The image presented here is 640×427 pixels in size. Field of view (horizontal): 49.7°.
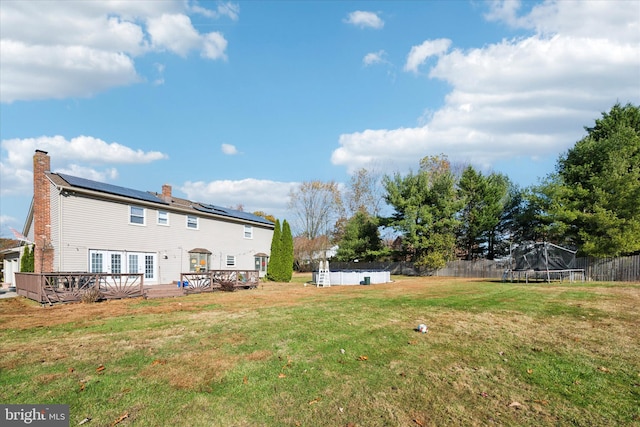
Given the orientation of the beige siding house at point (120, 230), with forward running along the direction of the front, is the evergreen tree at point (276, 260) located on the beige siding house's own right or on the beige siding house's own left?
on the beige siding house's own right

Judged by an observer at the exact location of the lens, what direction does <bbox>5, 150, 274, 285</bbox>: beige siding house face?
facing away from the viewer and to the left of the viewer

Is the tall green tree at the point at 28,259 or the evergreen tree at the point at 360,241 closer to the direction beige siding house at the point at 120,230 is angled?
the tall green tree

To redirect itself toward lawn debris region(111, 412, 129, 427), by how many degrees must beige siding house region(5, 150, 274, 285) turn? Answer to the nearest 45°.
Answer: approximately 135° to its left

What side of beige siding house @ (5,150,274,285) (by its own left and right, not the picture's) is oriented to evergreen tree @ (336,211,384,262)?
right

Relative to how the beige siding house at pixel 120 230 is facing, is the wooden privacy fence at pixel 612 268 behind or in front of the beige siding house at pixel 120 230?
behind

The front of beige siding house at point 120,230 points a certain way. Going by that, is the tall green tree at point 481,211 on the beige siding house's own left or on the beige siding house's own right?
on the beige siding house's own right
